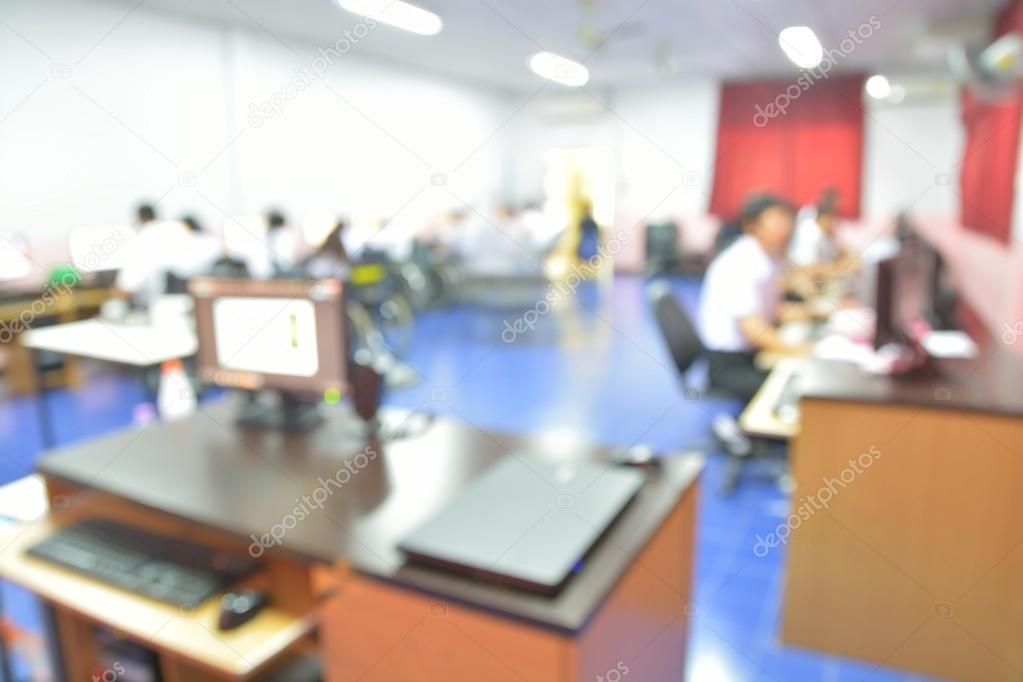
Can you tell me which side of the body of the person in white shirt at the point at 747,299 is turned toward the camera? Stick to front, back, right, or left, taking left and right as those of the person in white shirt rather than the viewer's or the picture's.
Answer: right

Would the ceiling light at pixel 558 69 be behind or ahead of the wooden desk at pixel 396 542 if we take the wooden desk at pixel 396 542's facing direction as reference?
behind

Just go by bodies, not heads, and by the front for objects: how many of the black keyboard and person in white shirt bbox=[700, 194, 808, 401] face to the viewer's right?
1

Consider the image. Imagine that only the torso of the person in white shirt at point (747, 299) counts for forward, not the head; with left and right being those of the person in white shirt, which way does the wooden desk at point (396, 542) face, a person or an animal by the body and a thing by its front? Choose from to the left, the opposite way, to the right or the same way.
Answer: to the right

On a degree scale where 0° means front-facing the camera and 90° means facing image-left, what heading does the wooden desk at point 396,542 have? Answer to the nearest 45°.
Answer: approximately 45°

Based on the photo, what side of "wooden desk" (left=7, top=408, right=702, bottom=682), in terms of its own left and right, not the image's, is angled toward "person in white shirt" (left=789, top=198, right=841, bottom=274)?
back

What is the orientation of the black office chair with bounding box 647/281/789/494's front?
to the viewer's right

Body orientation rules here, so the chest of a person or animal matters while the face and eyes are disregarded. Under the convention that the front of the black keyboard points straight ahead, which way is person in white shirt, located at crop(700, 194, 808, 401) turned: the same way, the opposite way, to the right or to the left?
to the left

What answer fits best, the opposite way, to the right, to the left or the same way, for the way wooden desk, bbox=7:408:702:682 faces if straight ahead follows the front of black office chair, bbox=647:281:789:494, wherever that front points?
to the right

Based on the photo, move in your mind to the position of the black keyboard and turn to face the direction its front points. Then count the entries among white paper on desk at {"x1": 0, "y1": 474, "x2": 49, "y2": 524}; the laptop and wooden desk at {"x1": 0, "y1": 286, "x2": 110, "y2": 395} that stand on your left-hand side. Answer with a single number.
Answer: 1

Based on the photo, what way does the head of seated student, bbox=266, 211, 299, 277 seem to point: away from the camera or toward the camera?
away from the camera

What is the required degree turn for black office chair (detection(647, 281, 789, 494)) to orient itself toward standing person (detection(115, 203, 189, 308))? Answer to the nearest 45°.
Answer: approximately 180°

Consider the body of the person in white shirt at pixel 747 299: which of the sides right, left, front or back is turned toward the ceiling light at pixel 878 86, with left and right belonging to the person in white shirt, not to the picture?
left

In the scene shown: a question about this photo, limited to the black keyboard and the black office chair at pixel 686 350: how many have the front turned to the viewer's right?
1
